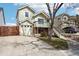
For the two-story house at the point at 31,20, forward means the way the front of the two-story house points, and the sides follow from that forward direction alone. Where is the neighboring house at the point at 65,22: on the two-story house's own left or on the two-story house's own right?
on the two-story house's own left

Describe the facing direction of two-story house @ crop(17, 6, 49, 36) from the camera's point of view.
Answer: facing the viewer

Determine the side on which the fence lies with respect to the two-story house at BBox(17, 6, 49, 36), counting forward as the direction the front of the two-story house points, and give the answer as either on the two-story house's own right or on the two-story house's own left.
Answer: on the two-story house's own right
